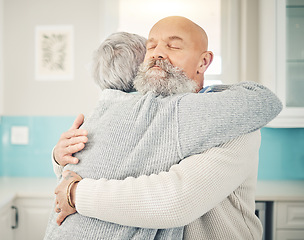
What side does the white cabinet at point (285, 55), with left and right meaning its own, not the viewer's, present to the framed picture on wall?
right

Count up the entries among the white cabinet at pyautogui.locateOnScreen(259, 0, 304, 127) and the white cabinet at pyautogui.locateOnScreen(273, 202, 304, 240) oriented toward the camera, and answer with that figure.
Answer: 2

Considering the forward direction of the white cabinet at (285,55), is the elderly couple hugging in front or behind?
in front

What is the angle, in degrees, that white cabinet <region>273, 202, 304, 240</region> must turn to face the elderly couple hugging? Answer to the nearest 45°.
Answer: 0° — it already faces them

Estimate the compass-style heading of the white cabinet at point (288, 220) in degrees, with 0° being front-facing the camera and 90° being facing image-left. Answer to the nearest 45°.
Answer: approximately 0°

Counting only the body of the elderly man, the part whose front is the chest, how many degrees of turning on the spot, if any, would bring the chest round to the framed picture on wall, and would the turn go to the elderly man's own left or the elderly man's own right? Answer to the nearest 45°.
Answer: approximately 90° to the elderly man's own right

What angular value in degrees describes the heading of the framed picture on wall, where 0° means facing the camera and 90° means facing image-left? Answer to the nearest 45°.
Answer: approximately 0°

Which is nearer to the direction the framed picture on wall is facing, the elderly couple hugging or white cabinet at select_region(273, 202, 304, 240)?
the elderly couple hugging

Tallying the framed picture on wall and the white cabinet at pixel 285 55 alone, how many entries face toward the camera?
2

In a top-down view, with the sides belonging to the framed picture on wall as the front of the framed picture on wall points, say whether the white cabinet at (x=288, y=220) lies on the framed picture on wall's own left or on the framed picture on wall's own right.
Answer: on the framed picture on wall's own left
